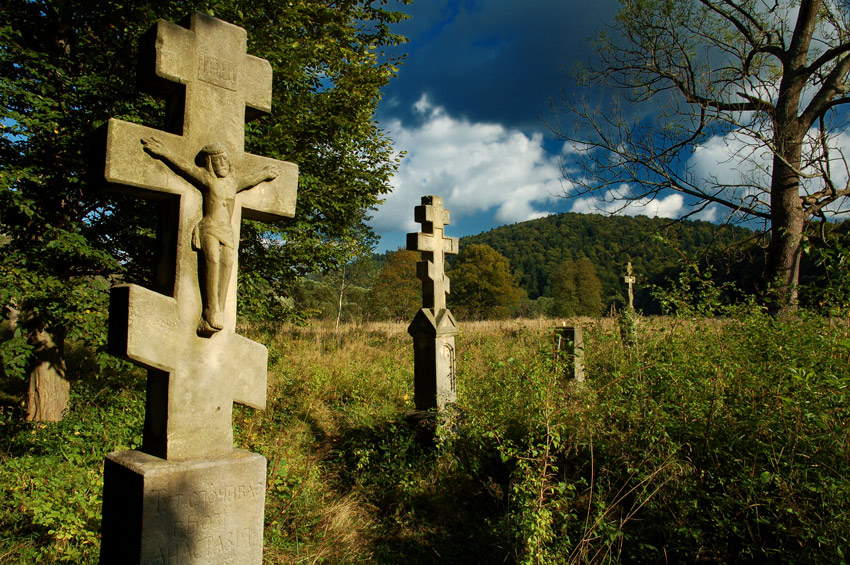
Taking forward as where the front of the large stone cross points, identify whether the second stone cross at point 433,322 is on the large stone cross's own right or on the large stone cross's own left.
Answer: on the large stone cross's own left

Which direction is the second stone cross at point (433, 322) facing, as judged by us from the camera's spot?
facing the viewer and to the right of the viewer

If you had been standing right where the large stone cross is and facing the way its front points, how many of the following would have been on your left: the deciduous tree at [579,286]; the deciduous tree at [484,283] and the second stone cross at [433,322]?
3

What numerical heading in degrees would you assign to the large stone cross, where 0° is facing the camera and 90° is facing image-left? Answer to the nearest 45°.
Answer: approximately 315°

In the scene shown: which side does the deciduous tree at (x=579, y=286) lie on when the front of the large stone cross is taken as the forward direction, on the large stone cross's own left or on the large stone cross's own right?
on the large stone cross's own left

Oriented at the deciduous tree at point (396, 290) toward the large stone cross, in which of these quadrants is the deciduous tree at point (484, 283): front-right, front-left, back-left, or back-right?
back-left

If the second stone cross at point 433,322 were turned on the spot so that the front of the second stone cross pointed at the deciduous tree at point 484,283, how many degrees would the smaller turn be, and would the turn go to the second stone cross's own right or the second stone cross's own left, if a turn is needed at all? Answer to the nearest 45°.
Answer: approximately 135° to the second stone cross's own left

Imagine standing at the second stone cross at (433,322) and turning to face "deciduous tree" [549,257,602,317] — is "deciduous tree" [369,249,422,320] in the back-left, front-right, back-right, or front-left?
front-left

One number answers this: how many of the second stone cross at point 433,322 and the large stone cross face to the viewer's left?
0

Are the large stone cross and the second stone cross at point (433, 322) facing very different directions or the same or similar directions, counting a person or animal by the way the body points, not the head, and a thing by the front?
same or similar directions
